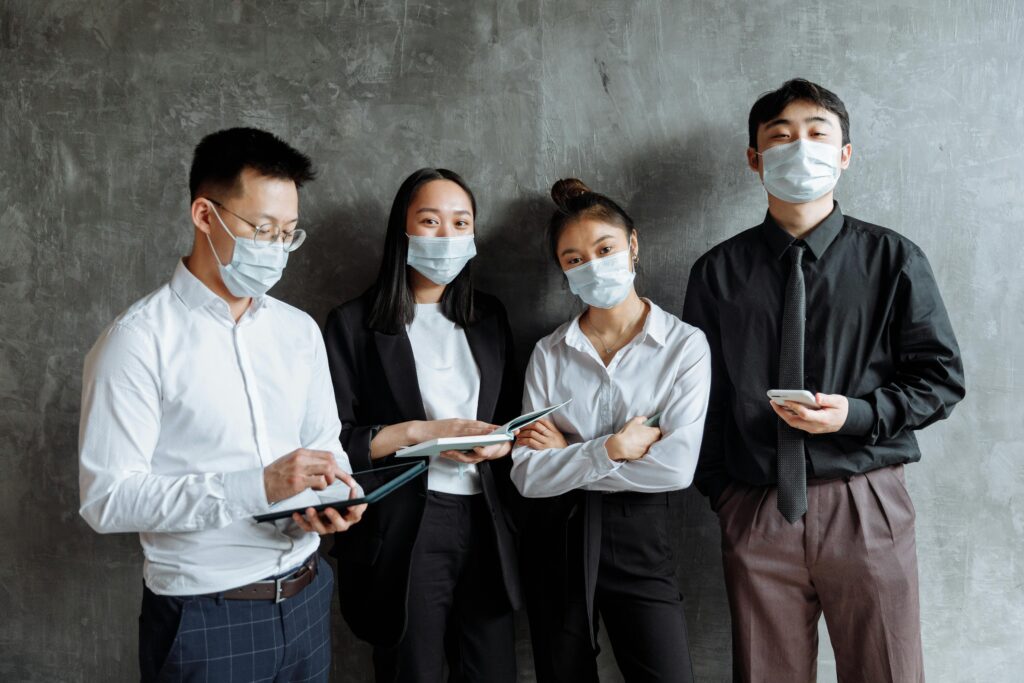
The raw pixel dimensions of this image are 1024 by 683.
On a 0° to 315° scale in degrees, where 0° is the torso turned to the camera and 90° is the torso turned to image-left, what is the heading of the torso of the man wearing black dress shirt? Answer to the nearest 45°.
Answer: approximately 0°

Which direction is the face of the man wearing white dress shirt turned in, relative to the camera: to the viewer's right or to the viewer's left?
to the viewer's right

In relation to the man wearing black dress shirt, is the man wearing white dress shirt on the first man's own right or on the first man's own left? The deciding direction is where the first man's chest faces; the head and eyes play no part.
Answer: on the first man's own right

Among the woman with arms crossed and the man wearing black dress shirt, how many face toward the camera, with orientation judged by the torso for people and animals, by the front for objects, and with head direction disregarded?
2

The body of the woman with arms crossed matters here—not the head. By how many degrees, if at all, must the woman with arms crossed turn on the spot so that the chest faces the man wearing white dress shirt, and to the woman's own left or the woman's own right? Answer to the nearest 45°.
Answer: approximately 45° to the woman's own right

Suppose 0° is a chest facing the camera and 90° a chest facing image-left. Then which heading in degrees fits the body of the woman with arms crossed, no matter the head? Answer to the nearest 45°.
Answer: approximately 0°
